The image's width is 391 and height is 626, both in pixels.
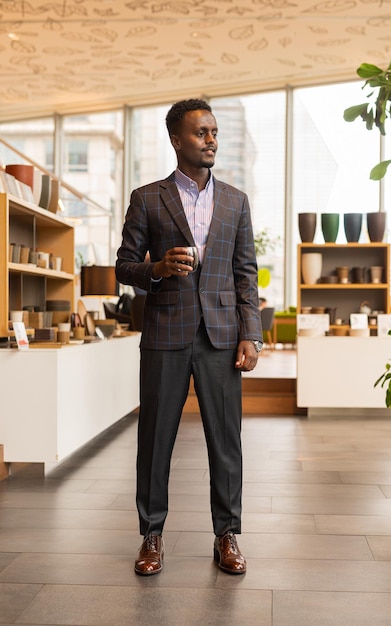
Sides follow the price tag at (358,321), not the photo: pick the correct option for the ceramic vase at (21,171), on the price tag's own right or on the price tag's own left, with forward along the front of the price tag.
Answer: on the price tag's own right

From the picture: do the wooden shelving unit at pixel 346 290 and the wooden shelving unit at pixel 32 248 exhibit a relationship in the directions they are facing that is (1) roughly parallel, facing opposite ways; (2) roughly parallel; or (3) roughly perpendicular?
roughly perpendicular

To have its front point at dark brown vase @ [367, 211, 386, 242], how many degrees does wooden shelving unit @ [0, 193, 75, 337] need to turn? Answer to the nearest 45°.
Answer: approximately 45° to its left

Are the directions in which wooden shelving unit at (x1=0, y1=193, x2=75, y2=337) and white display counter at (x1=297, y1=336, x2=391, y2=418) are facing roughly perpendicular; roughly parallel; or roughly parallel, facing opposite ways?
roughly perpendicular

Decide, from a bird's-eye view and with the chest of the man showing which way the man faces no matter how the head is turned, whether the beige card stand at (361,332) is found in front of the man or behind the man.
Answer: behind

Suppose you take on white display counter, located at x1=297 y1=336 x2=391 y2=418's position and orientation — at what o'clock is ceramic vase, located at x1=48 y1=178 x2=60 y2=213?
The ceramic vase is roughly at 2 o'clock from the white display counter.

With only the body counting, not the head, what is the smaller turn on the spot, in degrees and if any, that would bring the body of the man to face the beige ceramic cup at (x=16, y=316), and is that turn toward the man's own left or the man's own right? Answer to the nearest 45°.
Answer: approximately 135° to the man's own right

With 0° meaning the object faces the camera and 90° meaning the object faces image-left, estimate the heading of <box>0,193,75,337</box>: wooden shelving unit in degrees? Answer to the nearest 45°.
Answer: approximately 315°

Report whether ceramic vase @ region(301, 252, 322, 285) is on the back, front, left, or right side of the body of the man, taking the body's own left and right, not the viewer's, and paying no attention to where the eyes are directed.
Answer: back
